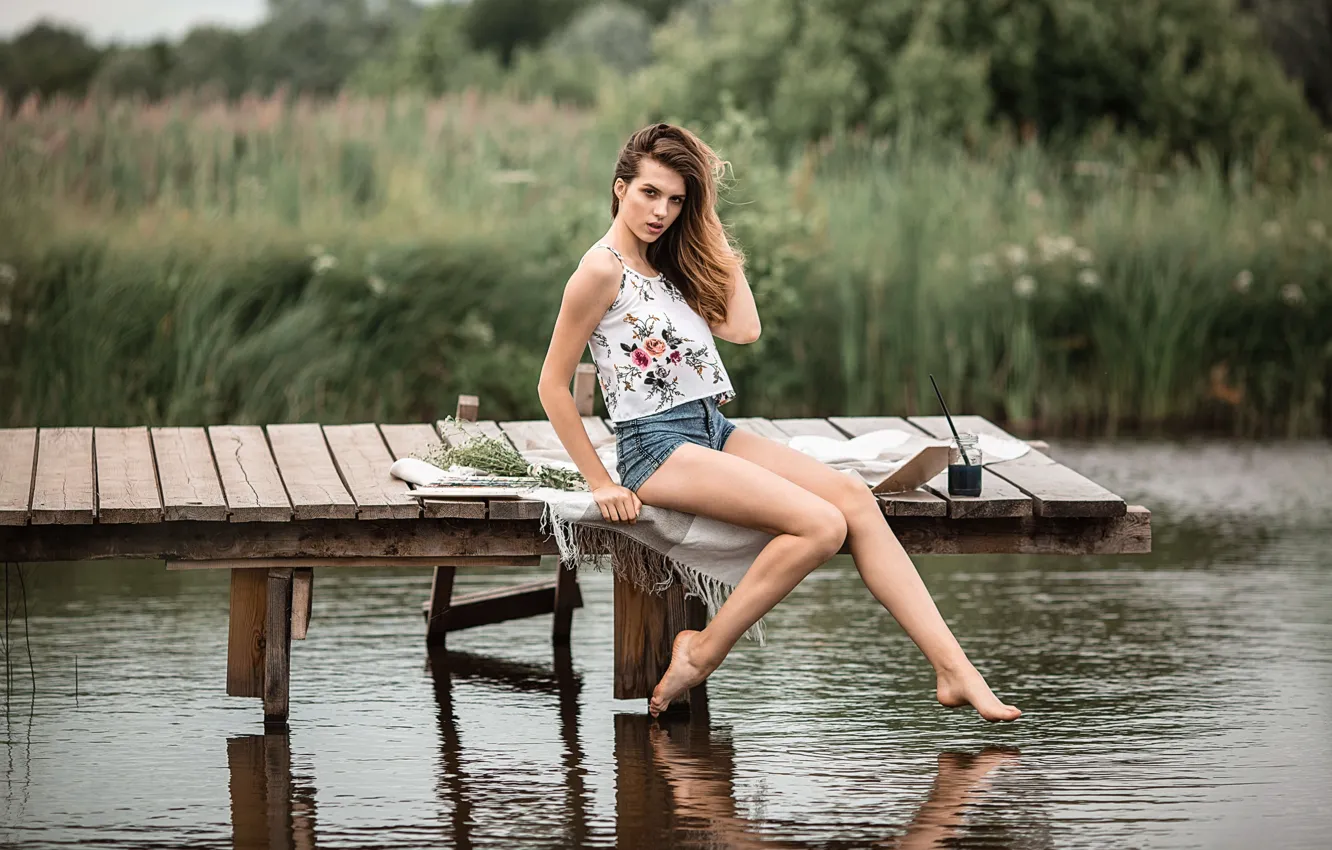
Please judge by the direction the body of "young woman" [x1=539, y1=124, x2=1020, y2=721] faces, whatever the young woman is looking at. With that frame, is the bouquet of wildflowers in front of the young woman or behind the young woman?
behind

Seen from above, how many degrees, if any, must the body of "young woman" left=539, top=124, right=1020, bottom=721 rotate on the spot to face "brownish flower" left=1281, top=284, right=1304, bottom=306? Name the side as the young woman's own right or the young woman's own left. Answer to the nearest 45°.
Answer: approximately 90° to the young woman's own left

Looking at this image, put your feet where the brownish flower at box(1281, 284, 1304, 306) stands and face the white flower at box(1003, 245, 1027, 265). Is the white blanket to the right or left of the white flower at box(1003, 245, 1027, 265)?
left

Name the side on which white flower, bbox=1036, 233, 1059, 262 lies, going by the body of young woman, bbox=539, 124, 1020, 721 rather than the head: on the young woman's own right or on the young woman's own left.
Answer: on the young woman's own left

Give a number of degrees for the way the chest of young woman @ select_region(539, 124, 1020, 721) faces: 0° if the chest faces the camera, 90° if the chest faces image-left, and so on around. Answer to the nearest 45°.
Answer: approximately 315°
